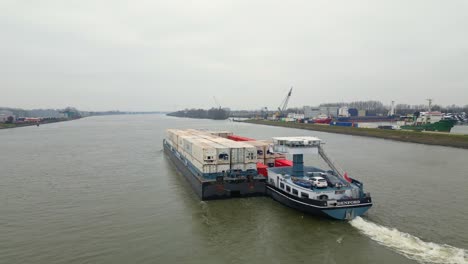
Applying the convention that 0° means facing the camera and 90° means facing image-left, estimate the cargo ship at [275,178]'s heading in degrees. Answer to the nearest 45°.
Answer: approximately 135°
